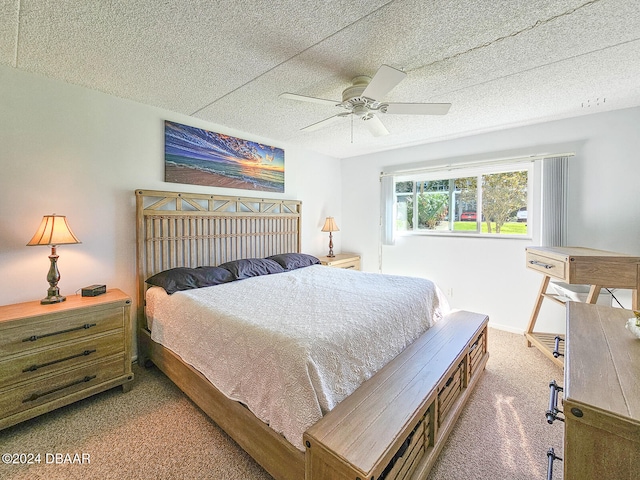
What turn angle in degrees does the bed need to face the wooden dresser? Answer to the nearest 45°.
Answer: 0° — it already faces it

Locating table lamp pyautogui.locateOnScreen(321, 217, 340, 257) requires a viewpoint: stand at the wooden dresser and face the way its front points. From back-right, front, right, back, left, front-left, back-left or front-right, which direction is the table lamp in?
front-right

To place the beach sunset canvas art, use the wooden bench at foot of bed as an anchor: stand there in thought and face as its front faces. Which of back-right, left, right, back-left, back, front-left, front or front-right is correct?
back

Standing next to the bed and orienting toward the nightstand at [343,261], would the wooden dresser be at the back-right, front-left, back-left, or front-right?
back-right

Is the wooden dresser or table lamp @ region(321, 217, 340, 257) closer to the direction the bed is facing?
the wooden dresser

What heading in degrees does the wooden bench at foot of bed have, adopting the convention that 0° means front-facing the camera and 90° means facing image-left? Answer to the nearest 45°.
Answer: approximately 315°

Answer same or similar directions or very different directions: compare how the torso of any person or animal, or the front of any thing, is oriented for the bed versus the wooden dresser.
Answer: very different directions

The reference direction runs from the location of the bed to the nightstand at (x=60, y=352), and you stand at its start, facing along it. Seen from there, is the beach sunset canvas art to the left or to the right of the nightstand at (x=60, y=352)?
right

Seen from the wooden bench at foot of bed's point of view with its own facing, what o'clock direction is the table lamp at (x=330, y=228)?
The table lamp is roughly at 7 o'clock from the wooden bench at foot of bed.

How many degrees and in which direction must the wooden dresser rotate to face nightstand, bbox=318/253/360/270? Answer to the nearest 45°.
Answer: approximately 45° to its right

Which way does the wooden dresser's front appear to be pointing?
to the viewer's left

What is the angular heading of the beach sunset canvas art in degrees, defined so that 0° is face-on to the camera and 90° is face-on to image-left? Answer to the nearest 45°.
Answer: approximately 315°
